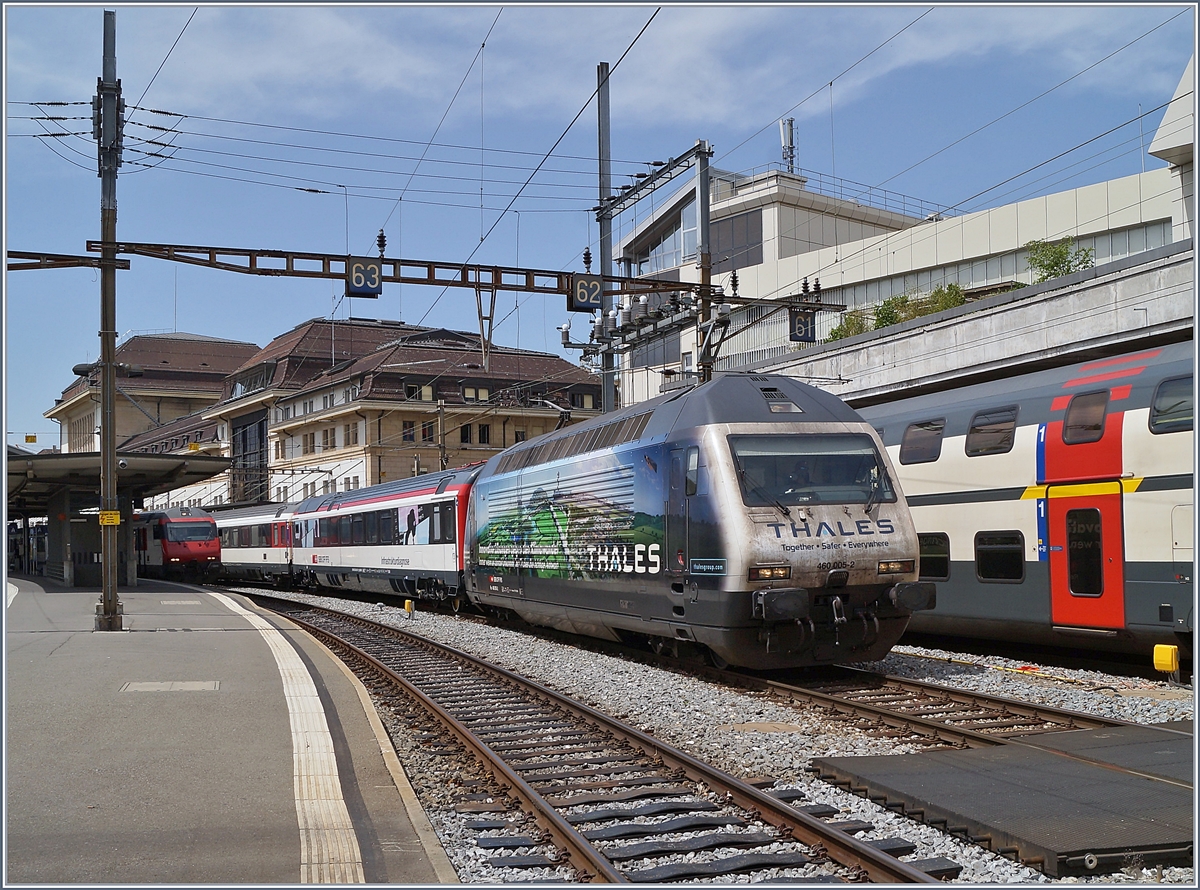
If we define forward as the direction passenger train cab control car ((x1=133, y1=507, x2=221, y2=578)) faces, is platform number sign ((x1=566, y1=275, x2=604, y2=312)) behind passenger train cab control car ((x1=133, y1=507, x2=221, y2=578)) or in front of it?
in front

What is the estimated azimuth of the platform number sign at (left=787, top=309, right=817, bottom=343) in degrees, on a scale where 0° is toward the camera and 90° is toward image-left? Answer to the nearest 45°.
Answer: approximately 0°

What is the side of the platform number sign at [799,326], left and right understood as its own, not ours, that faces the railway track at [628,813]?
front

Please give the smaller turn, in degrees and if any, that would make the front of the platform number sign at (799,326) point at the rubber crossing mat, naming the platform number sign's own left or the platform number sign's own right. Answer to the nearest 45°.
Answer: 0° — it already faces it

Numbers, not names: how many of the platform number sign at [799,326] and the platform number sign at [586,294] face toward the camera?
2

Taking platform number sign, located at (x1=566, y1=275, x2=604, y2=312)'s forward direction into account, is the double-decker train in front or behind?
in front

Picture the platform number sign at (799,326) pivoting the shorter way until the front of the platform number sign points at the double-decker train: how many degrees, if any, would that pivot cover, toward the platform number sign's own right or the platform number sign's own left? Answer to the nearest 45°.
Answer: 0° — it already faces it
